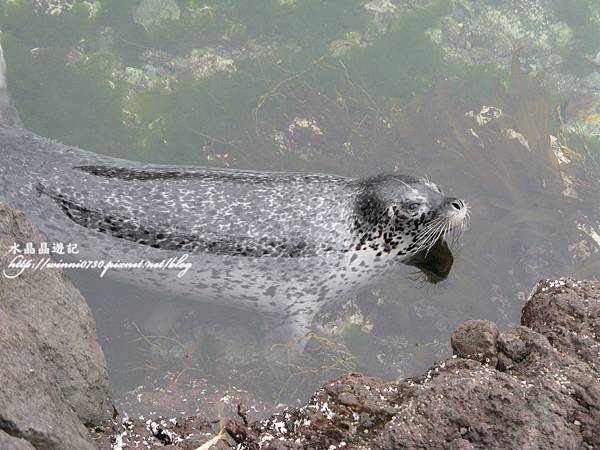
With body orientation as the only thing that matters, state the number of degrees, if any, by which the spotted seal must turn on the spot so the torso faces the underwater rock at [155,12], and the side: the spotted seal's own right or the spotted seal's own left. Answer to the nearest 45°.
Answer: approximately 90° to the spotted seal's own left

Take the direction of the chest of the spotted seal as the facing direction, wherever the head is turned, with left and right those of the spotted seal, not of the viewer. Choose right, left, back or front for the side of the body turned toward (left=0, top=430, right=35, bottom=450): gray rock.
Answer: right

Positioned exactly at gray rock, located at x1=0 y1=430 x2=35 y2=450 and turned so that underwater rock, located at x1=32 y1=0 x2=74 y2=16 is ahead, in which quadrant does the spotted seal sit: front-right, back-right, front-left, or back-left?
front-right

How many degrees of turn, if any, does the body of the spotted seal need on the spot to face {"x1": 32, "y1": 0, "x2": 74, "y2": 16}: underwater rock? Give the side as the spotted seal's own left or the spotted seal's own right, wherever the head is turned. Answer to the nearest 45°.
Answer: approximately 135° to the spotted seal's own left

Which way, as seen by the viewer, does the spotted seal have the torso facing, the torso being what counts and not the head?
to the viewer's right

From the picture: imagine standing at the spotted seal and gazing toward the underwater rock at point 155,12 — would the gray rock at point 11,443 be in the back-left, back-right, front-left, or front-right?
back-left

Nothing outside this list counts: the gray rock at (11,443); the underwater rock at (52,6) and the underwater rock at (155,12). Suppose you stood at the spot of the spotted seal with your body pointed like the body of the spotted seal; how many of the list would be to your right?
1
